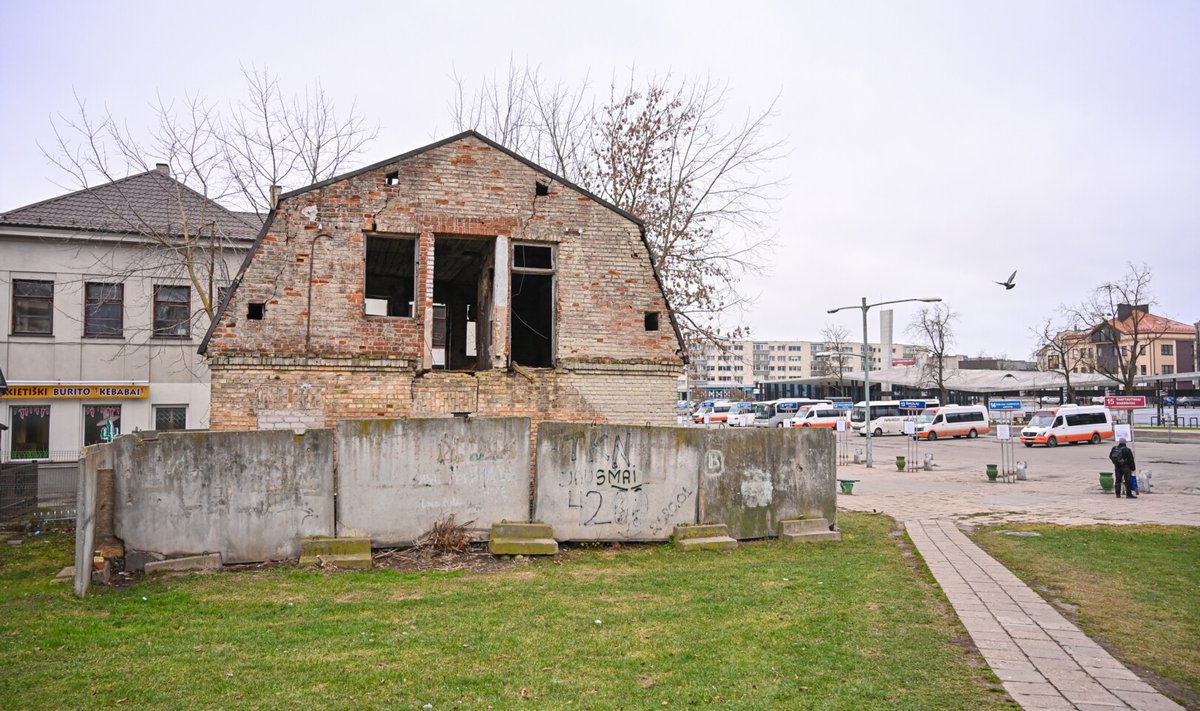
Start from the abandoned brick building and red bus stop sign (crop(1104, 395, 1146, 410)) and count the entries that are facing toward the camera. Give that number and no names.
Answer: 2

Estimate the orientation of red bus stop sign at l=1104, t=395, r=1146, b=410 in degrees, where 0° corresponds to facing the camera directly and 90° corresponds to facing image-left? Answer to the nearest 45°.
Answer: approximately 0°

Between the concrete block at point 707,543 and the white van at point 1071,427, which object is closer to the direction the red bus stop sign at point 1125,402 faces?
the concrete block

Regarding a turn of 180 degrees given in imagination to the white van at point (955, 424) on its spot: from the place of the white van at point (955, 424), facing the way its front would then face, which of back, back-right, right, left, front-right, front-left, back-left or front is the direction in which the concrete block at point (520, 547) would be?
back-right

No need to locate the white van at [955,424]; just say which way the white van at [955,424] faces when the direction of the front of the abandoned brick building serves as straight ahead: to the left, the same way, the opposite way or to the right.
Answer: to the right

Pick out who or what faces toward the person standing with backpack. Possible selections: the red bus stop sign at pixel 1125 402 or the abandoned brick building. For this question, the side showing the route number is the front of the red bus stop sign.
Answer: the red bus stop sign

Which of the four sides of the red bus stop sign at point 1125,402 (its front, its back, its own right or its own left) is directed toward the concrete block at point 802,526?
front

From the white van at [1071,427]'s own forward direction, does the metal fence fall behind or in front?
in front

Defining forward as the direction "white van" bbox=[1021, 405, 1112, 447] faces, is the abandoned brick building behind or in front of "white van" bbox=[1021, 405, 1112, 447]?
in front

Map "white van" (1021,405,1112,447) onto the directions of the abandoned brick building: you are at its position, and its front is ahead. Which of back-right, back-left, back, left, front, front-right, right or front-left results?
back-left

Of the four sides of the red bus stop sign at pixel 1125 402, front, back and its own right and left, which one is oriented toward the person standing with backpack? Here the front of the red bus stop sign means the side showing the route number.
front
